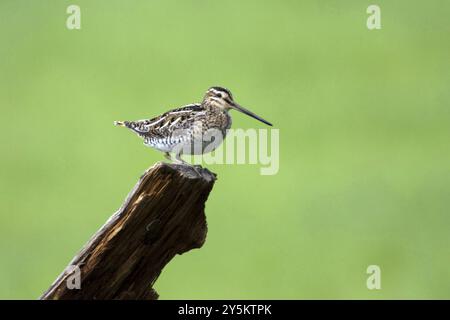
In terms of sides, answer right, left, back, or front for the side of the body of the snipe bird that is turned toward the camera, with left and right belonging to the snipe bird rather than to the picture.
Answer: right
